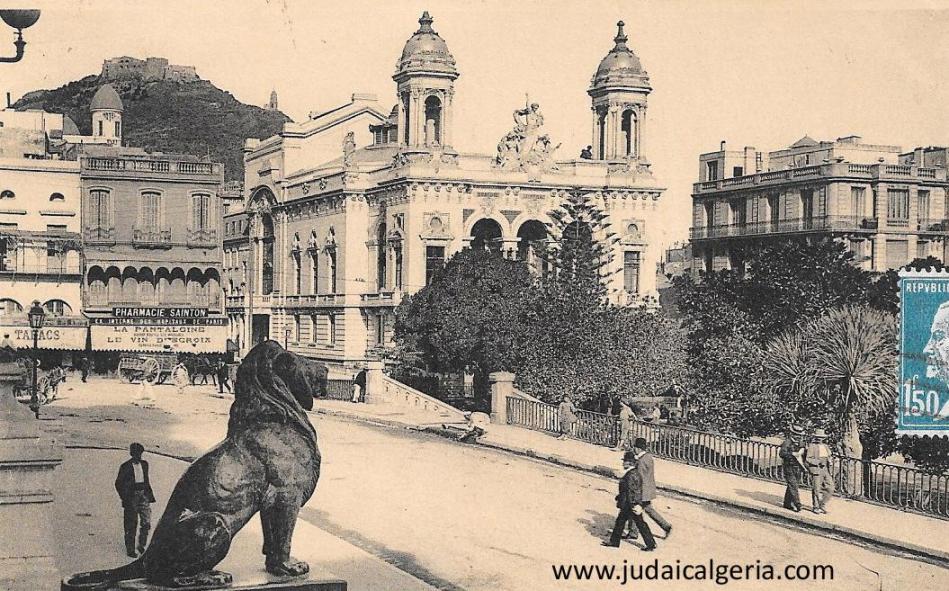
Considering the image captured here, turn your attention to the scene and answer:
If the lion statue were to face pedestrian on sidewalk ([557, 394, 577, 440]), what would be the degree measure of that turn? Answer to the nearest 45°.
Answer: approximately 45° to its left

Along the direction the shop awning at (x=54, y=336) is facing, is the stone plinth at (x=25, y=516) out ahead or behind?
ahead

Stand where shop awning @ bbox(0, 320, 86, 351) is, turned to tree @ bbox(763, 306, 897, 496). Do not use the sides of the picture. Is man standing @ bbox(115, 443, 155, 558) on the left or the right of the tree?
right

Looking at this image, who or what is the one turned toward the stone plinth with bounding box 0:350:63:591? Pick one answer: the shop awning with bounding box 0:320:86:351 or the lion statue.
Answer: the shop awning

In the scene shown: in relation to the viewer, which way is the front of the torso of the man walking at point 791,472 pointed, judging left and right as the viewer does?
facing the viewer and to the right of the viewer

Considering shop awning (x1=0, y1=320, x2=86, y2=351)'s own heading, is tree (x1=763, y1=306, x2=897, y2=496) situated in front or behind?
in front

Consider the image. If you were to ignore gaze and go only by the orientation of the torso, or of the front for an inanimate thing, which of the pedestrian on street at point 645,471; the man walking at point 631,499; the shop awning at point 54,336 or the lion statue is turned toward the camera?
the shop awning

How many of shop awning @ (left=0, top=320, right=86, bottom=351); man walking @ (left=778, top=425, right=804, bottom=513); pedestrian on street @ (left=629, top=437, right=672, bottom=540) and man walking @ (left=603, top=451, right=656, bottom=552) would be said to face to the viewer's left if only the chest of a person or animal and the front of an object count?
2

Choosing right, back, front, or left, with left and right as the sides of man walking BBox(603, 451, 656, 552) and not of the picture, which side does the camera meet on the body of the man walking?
left

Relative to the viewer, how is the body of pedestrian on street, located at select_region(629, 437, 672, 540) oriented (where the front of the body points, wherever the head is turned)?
to the viewer's left

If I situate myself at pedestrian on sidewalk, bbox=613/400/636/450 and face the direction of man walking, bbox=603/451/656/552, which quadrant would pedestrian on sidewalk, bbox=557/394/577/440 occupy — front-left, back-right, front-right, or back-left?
back-right

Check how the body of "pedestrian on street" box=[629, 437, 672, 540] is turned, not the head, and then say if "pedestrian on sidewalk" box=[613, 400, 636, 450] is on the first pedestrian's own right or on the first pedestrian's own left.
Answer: on the first pedestrian's own right
